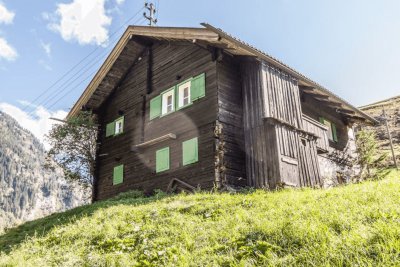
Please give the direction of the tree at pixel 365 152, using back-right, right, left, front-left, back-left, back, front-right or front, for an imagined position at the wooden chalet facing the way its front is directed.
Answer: back

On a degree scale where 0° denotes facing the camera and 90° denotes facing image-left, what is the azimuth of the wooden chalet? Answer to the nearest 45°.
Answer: approximately 45°

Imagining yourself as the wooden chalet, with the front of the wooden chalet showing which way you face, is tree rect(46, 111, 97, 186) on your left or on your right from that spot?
on your right
